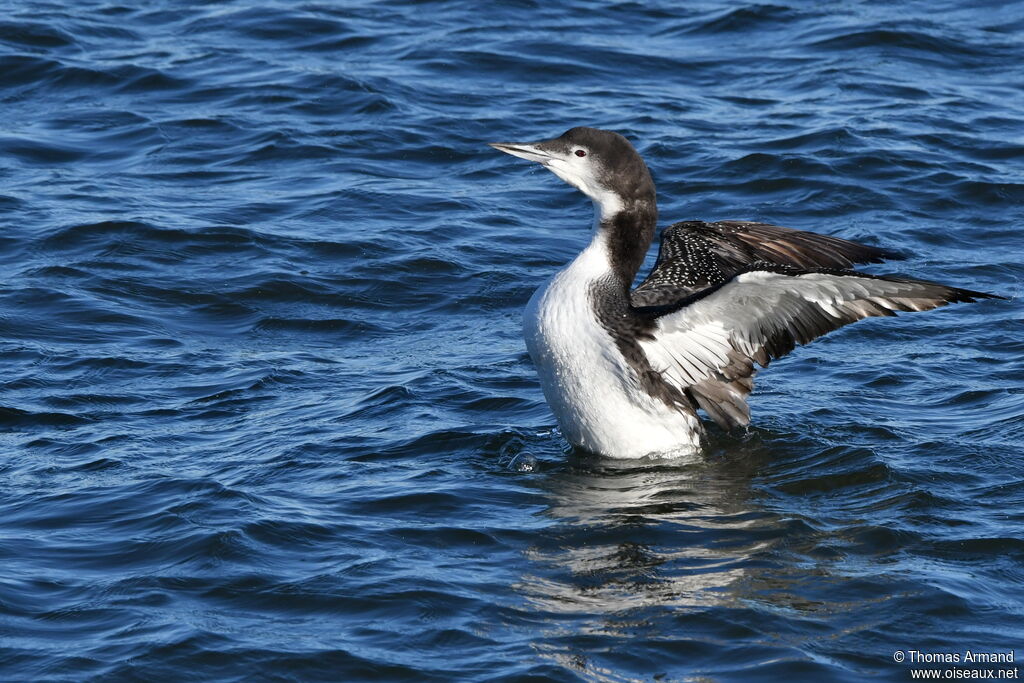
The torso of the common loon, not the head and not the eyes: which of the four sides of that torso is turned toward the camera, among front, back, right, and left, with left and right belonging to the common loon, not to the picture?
left
